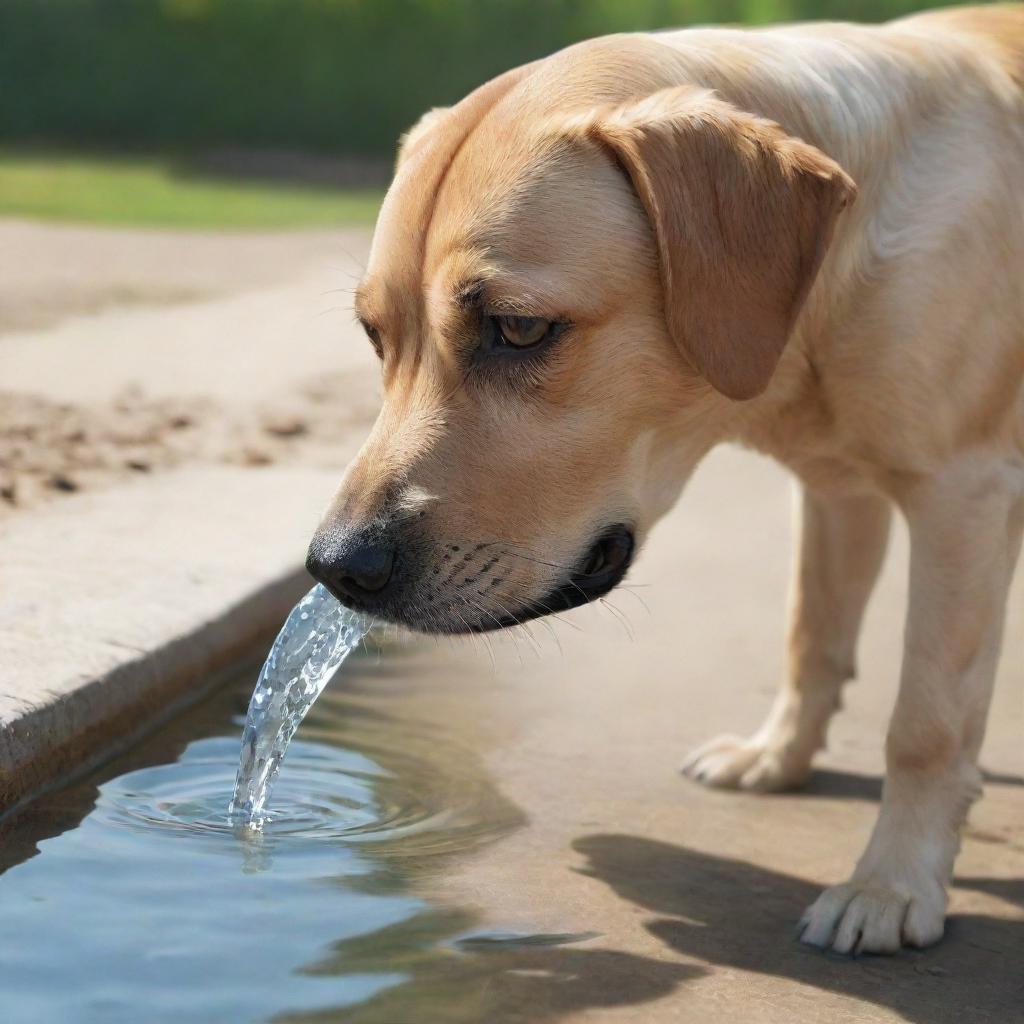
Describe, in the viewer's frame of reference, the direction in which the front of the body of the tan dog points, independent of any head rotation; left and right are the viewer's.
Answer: facing the viewer and to the left of the viewer
